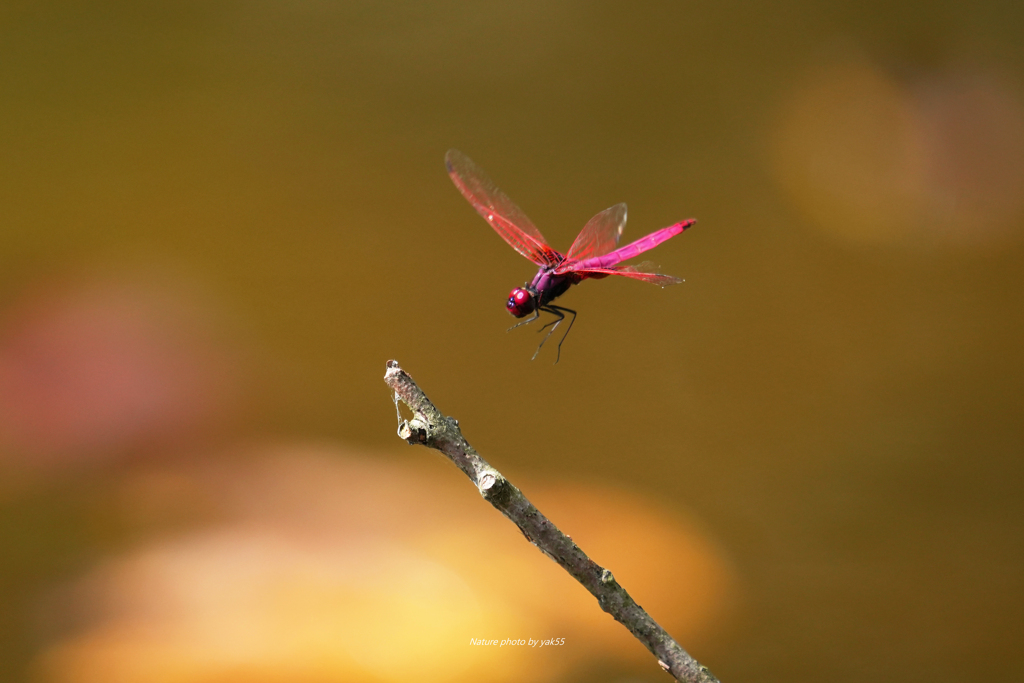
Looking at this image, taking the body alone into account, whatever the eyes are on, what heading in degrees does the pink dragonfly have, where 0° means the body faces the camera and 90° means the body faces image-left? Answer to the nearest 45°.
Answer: approximately 45°
